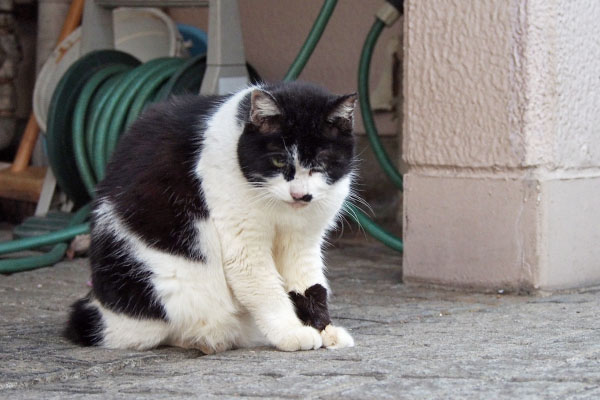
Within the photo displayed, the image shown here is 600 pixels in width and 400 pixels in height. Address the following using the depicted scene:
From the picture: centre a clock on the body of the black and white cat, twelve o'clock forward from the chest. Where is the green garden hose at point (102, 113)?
The green garden hose is roughly at 7 o'clock from the black and white cat.

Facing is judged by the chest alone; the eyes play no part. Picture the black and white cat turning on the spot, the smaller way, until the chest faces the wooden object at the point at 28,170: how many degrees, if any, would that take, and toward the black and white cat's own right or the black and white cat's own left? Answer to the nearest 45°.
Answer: approximately 135° to the black and white cat's own left

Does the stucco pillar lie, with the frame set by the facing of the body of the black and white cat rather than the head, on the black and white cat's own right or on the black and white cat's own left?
on the black and white cat's own left

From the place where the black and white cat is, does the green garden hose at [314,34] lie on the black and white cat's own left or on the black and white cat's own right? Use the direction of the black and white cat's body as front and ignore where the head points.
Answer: on the black and white cat's own left

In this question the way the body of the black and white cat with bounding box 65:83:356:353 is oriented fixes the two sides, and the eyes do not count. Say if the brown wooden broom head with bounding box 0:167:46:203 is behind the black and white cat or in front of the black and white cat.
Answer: behind

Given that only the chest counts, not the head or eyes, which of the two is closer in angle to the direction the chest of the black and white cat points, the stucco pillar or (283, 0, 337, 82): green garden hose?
the stucco pillar

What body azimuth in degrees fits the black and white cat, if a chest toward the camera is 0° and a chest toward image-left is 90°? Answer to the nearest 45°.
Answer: approximately 315°
